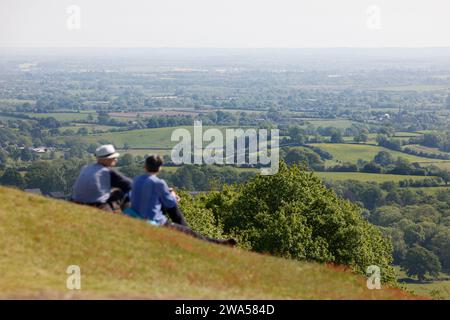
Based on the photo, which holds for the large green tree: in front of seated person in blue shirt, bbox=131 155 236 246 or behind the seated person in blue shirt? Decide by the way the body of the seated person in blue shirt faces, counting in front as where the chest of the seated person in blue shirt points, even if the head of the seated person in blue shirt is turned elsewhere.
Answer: in front

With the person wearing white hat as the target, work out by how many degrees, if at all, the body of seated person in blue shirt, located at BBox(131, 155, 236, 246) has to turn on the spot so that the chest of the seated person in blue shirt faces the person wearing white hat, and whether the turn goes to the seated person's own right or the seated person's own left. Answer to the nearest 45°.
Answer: approximately 90° to the seated person's own left

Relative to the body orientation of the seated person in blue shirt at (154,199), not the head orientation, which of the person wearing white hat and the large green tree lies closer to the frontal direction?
the large green tree

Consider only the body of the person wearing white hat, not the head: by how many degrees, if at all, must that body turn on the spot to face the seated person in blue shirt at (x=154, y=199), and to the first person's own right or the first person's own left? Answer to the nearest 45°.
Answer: approximately 90° to the first person's own right

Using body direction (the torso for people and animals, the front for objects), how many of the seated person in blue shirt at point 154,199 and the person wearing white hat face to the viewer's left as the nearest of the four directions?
0

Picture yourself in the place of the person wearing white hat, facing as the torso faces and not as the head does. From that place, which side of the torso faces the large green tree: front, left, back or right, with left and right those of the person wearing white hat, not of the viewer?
front

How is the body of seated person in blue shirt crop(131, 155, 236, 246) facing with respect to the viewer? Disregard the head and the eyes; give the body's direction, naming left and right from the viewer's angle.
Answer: facing away from the viewer and to the right of the viewer

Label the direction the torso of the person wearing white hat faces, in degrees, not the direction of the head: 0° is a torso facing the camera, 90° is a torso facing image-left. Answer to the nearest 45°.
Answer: approximately 225°

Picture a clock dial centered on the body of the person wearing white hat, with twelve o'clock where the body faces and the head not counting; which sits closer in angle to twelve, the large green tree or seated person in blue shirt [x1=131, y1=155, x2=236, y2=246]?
the large green tree
